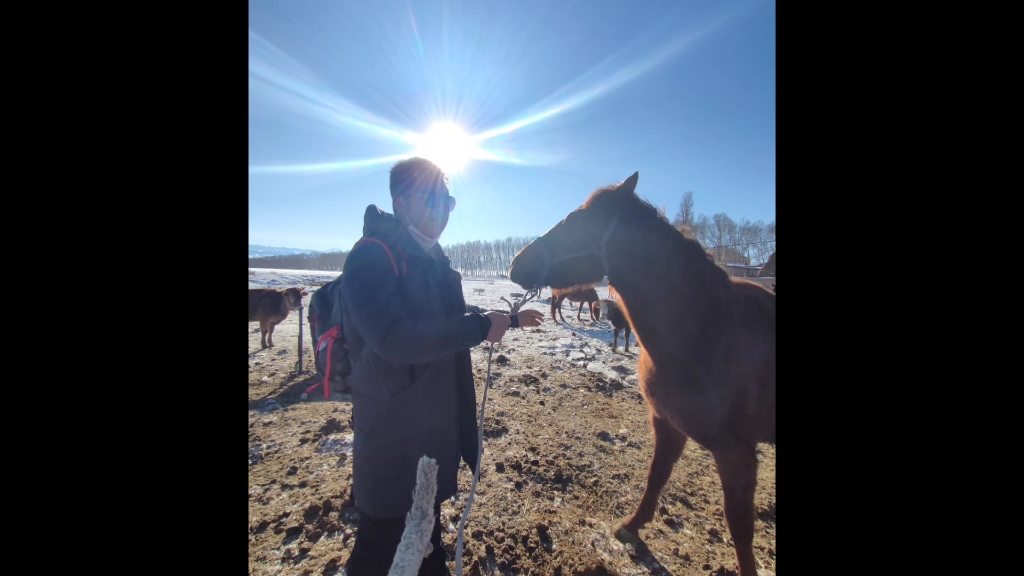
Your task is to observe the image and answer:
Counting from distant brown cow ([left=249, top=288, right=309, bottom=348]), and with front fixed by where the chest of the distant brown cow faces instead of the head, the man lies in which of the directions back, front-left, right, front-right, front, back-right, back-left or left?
right

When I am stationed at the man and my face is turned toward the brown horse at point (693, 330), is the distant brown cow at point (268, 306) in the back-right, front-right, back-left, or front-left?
back-left

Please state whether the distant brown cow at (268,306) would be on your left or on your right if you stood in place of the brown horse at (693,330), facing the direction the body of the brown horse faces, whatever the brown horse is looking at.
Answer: on your right

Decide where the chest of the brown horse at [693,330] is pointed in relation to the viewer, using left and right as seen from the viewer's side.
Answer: facing the viewer and to the left of the viewer

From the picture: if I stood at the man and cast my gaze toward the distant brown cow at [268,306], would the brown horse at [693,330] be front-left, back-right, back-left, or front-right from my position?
back-right

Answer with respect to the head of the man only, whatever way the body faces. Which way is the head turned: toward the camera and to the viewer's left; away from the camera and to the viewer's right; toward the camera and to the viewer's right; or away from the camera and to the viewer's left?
toward the camera and to the viewer's right

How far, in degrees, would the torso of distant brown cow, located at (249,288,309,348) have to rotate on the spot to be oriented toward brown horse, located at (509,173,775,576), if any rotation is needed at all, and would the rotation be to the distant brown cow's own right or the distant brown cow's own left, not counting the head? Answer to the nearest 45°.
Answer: approximately 90° to the distant brown cow's own right

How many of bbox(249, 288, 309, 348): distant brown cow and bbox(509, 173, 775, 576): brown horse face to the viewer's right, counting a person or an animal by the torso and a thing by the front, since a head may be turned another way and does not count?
1

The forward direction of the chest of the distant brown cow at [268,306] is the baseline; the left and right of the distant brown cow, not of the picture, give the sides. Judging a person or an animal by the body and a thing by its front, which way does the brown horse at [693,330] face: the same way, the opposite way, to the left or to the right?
the opposite way

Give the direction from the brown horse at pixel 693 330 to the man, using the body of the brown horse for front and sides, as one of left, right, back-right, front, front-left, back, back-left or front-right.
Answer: front

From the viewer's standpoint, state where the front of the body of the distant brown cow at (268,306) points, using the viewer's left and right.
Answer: facing to the right of the viewer
